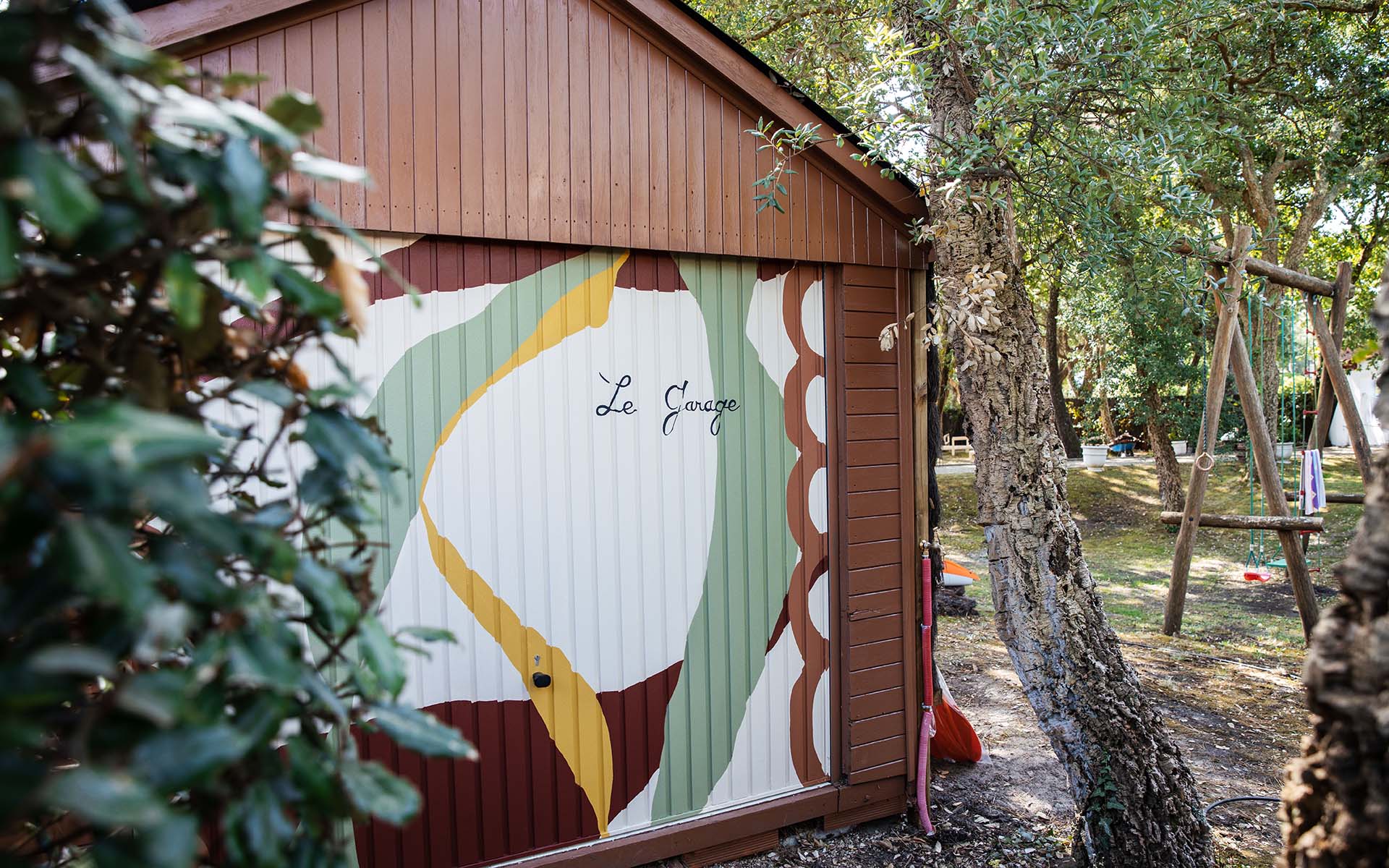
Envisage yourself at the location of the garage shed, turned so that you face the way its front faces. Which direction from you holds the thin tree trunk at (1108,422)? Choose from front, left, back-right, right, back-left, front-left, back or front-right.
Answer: left

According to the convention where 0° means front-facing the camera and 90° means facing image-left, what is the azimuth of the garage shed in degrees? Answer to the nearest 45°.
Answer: approximately 315°

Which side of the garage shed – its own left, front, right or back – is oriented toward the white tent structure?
left

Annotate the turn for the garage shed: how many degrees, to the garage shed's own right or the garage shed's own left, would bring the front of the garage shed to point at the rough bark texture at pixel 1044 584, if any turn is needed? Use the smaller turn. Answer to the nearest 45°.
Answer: approximately 45° to the garage shed's own left

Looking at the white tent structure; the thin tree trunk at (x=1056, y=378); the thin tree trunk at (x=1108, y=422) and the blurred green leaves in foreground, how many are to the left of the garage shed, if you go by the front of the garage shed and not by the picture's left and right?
3

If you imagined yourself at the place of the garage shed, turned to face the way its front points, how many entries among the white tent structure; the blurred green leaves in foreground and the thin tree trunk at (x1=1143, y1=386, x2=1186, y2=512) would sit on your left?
2

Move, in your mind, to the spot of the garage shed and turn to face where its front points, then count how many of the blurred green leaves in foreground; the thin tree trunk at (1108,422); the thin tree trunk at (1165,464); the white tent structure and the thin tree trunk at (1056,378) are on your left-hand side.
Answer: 4

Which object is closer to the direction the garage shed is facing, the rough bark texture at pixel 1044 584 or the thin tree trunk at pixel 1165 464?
the rough bark texture

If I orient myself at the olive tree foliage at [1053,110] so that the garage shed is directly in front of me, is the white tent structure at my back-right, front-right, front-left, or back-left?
back-right

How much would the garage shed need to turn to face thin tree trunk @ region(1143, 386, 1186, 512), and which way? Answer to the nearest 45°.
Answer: approximately 90° to its left
